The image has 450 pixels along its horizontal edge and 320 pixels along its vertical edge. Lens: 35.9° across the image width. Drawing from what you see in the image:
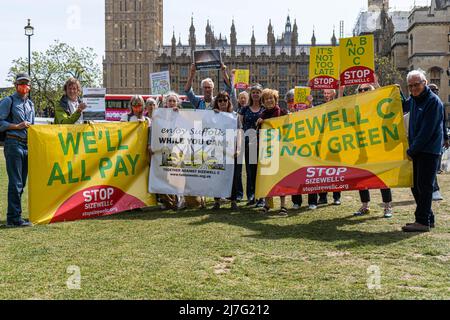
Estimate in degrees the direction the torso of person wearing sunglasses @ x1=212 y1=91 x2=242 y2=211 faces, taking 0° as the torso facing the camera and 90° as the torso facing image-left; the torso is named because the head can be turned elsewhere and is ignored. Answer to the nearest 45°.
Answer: approximately 0°

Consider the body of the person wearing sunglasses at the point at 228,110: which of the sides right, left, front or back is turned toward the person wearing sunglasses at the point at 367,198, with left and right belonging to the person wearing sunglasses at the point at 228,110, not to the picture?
left

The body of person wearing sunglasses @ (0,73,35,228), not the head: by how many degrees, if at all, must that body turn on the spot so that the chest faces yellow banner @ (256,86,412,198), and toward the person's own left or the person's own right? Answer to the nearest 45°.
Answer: approximately 45° to the person's own left

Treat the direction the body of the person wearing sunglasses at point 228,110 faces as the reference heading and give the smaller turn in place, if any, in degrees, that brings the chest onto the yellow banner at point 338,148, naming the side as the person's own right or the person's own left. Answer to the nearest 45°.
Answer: approximately 45° to the person's own left

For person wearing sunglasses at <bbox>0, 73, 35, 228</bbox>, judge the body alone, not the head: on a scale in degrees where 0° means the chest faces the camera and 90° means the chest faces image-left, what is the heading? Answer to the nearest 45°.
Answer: approximately 315°

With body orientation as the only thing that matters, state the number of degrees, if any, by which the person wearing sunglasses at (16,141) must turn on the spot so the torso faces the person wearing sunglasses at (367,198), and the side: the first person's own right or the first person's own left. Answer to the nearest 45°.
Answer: approximately 45° to the first person's own left
